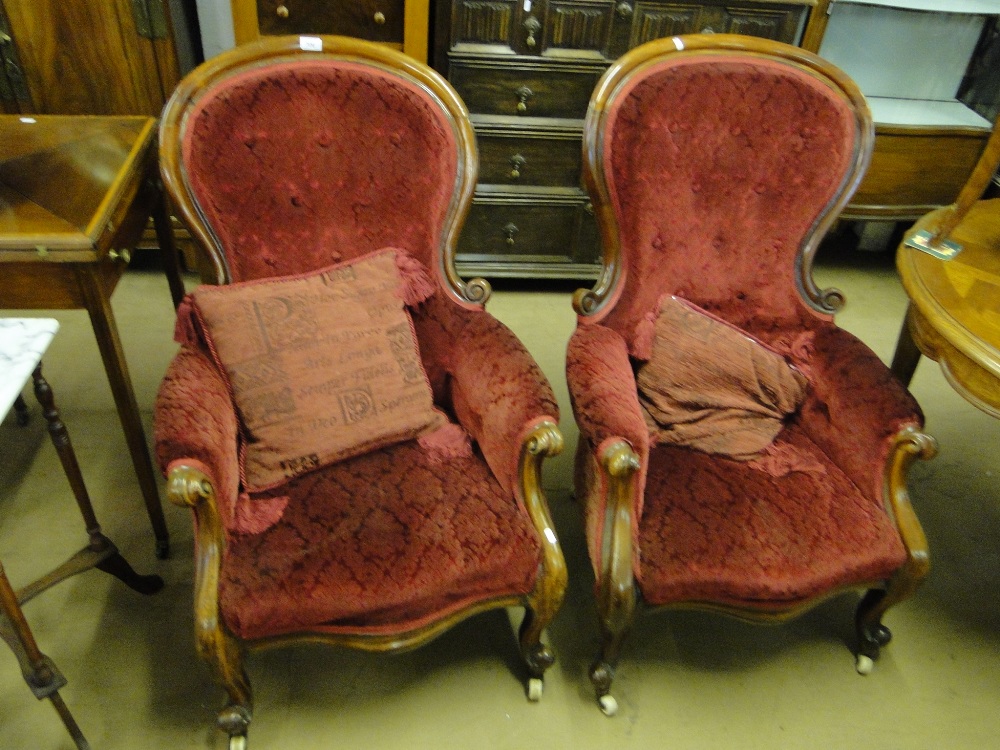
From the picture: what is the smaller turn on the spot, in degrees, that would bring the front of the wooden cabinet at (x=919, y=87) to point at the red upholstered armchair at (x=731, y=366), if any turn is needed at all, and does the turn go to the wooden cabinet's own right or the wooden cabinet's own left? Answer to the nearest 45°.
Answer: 0° — it already faces it

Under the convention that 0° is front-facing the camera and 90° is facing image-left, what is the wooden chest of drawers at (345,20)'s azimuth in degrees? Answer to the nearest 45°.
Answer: approximately 0°

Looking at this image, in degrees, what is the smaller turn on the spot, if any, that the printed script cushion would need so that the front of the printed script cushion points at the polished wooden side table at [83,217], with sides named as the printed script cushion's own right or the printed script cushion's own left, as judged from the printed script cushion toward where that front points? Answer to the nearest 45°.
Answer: approximately 135° to the printed script cushion's own right

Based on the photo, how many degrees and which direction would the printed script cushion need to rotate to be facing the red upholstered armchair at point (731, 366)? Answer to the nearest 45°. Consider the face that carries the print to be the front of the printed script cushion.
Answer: approximately 90° to its left

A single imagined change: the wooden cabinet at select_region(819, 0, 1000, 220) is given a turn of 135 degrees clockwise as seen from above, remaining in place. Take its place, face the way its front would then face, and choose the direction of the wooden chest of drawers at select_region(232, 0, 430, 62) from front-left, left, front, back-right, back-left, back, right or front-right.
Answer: left

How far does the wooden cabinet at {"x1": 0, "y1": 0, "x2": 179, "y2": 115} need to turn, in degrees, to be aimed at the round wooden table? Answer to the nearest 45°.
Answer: approximately 45° to its left

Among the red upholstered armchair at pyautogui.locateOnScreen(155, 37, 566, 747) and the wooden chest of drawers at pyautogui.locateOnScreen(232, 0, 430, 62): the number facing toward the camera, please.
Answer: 2

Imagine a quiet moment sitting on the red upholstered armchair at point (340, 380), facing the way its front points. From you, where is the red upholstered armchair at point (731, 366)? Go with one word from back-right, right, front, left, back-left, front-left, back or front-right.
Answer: left

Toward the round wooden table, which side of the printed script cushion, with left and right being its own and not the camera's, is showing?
left
